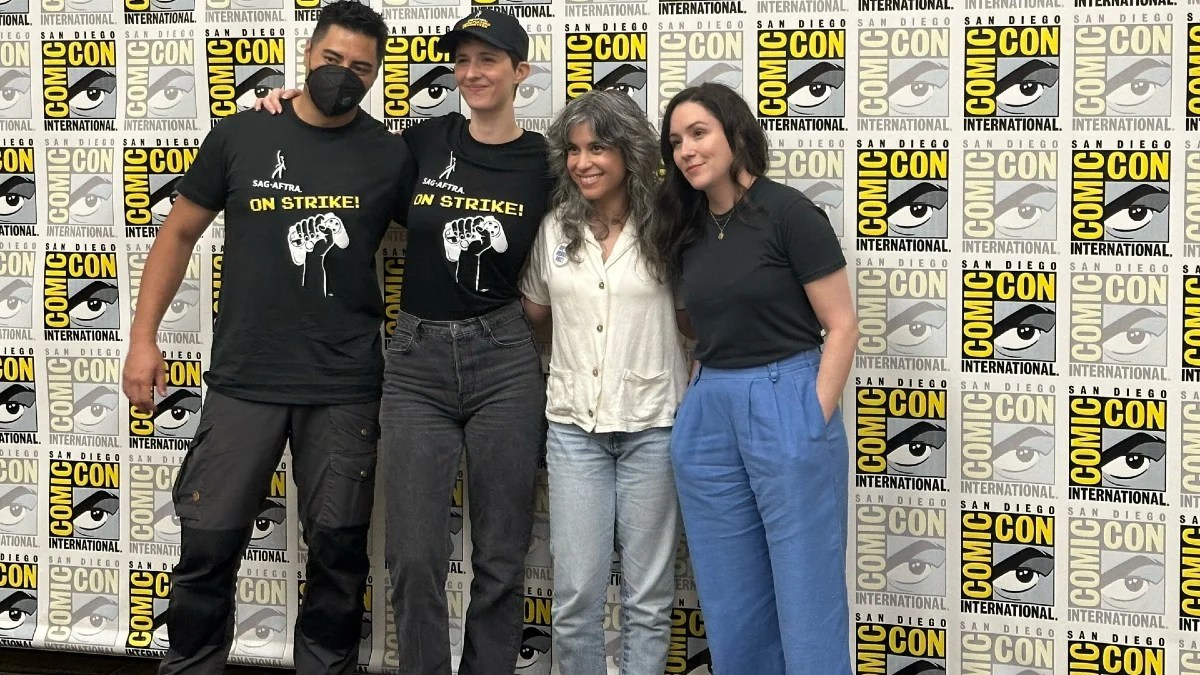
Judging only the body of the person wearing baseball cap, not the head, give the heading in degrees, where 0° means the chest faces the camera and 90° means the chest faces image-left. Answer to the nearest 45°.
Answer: approximately 0°

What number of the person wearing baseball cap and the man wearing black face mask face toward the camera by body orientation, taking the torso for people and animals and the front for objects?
2

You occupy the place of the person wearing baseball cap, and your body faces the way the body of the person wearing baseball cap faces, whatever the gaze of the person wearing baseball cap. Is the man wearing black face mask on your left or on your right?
on your right

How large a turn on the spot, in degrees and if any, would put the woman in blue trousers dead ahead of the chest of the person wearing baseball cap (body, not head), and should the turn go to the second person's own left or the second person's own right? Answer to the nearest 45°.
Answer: approximately 45° to the second person's own left

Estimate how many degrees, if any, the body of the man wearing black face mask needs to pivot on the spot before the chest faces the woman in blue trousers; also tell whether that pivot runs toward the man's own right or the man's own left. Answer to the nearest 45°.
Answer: approximately 45° to the man's own left

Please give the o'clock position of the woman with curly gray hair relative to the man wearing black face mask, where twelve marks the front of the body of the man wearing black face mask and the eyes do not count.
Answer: The woman with curly gray hair is roughly at 10 o'clock from the man wearing black face mask.

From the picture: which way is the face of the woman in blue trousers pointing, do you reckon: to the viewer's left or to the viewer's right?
to the viewer's left

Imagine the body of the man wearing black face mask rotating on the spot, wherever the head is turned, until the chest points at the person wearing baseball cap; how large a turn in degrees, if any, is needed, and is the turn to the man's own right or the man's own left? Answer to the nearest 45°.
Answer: approximately 45° to the man's own left

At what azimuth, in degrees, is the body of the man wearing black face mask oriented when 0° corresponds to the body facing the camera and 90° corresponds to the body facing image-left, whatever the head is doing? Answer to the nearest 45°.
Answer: approximately 0°
